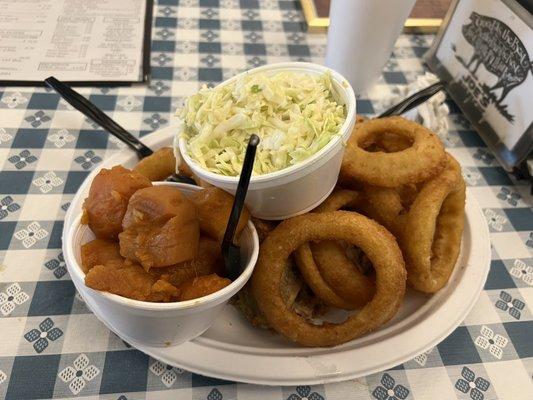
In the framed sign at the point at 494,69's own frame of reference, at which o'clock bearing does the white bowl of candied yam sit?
The white bowl of candied yam is roughly at 11 o'clock from the framed sign.

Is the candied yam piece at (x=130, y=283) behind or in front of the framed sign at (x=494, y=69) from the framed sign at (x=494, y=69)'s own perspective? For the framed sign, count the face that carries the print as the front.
in front

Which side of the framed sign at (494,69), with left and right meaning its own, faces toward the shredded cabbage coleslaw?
front

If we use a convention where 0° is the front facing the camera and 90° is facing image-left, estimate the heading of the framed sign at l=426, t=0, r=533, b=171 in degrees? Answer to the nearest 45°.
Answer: approximately 45°

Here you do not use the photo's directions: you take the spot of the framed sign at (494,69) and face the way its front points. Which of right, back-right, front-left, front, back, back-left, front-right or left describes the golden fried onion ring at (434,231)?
front-left

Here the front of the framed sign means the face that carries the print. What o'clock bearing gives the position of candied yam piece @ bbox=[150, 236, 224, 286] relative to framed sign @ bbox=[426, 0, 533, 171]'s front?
The candied yam piece is roughly at 11 o'clock from the framed sign.

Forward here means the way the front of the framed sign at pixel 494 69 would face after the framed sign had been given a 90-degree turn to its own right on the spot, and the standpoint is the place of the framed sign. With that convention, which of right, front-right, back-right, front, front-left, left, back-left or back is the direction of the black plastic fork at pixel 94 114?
left

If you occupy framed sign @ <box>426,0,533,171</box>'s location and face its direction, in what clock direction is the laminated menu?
The laminated menu is roughly at 1 o'clock from the framed sign.

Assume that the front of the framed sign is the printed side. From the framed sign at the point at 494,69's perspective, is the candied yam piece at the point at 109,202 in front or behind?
in front

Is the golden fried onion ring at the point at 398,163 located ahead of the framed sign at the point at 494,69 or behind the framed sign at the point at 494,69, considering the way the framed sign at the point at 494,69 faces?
ahead

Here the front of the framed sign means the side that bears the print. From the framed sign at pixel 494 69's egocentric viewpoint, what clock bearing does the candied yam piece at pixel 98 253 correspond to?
The candied yam piece is roughly at 11 o'clock from the framed sign.
